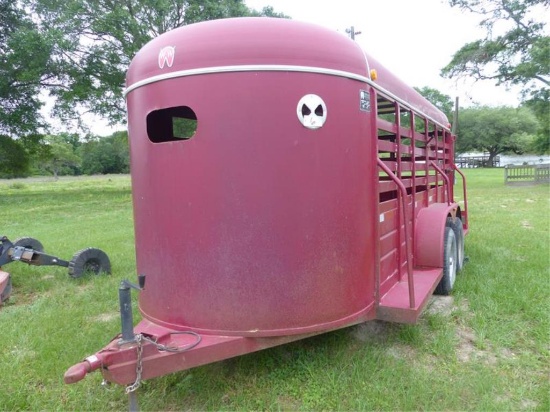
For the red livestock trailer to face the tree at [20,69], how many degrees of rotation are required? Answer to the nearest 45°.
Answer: approximately 90° to its right

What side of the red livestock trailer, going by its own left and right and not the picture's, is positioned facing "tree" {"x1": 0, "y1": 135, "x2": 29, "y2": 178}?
right

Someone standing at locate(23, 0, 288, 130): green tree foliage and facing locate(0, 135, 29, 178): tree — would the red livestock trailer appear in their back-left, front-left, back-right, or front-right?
back-left

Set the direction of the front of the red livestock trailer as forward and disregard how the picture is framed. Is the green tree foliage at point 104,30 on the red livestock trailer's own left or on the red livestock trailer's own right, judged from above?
on the red livestock trailer's own right

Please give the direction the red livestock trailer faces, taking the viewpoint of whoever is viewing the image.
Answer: facing the viewer and to the left of the viewer

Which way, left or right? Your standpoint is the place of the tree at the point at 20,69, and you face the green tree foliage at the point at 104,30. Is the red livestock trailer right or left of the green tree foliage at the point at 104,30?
right
